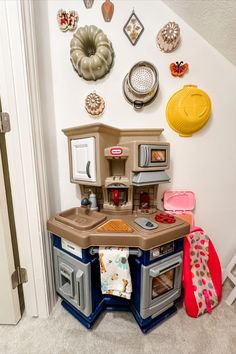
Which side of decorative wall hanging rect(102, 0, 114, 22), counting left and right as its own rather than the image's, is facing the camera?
front

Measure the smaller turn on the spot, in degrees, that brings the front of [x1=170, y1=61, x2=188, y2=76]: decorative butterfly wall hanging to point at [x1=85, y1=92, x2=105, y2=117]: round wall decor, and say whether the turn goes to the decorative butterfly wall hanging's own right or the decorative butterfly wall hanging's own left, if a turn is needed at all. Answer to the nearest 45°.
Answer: approximately 90° to the decorative butterfly wall hanging's own right

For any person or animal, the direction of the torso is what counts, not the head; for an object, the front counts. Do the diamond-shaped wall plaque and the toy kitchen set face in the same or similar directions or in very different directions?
same or similar directions

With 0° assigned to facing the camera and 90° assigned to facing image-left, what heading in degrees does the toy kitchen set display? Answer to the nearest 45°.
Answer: approximately 0°

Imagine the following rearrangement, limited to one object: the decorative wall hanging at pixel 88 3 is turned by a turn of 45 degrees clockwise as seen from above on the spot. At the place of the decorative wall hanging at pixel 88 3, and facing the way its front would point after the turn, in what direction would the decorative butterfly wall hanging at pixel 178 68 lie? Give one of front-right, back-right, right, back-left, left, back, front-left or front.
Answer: back-left

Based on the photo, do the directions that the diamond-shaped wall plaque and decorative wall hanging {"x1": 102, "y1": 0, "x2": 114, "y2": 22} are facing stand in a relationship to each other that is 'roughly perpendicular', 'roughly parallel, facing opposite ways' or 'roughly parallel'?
roughly parallel

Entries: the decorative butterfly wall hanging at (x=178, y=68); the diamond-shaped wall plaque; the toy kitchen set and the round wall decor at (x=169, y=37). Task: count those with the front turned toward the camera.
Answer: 4

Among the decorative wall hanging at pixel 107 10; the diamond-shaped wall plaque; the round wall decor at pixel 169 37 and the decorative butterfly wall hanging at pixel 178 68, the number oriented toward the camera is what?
4

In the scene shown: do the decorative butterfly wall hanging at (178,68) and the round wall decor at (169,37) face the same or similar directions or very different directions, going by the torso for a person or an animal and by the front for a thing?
same or similar directions

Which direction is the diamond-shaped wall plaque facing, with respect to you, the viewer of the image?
facing the viewer
